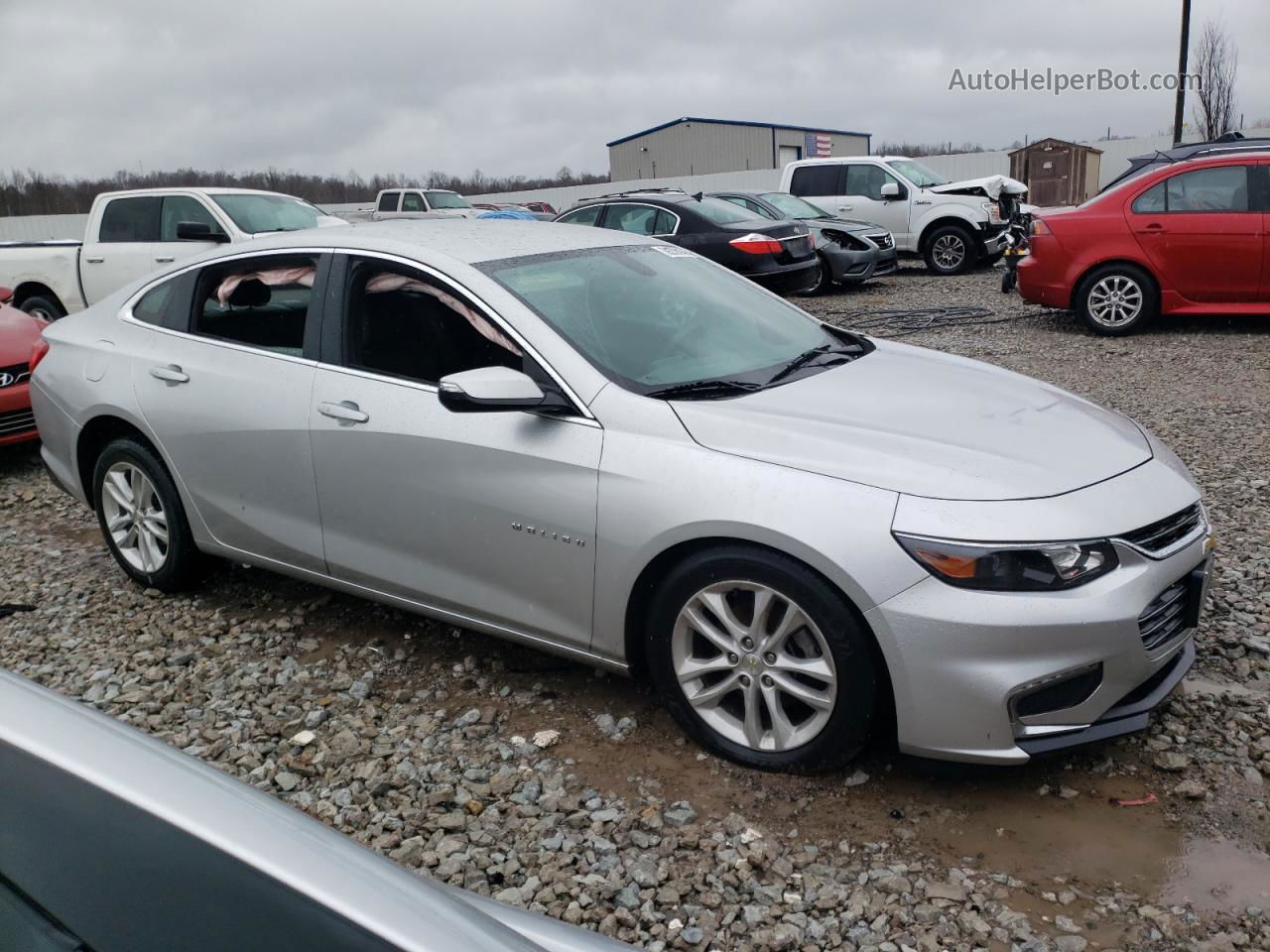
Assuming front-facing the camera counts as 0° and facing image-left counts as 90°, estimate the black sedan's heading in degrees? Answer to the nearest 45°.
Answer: approximately 135°

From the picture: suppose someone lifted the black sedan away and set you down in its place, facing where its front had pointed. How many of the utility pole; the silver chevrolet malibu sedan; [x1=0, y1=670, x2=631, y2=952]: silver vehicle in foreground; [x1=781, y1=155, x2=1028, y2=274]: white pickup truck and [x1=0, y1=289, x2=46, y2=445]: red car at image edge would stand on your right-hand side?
2

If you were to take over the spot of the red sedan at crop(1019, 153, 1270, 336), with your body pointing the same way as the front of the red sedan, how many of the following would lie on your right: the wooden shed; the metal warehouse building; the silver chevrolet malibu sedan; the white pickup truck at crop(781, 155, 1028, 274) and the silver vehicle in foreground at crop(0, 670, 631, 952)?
2

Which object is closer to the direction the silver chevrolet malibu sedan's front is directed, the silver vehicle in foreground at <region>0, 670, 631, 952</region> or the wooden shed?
the silver vehicle in foreground

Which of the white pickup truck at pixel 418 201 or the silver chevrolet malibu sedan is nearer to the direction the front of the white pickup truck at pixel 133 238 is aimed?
the silver chevrolet malibu sedan

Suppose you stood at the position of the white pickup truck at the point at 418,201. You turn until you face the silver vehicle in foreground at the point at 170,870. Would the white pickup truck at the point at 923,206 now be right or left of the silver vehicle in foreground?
left

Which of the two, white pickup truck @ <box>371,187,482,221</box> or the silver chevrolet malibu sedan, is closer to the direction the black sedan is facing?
the white pickup truck

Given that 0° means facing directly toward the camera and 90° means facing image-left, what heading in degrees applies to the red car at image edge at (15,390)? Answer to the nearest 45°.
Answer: approximately 315°

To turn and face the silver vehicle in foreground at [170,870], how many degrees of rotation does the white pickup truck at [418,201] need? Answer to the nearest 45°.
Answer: approximately 45° to its right
